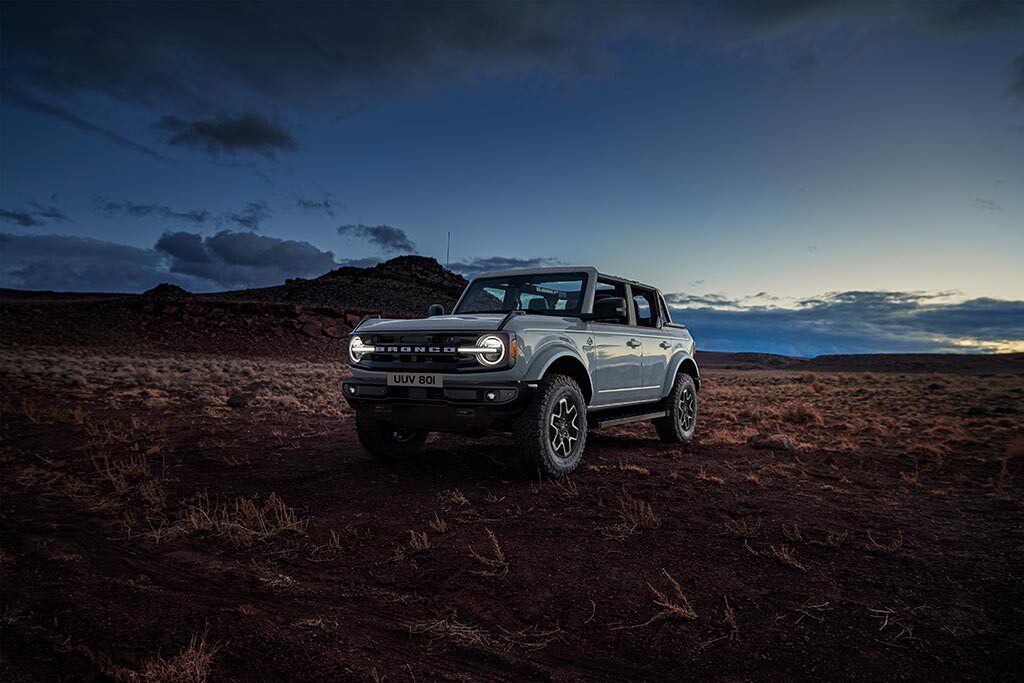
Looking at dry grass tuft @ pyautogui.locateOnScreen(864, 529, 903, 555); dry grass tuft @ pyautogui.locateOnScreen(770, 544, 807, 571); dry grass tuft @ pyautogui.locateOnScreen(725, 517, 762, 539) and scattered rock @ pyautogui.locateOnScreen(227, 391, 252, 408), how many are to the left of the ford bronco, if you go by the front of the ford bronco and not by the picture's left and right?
3

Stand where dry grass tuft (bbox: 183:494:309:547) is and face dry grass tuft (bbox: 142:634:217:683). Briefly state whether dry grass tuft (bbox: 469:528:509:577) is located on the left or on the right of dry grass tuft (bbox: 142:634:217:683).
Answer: left

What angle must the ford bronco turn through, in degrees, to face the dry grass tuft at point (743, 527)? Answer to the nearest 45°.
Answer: approximately 90° to its left

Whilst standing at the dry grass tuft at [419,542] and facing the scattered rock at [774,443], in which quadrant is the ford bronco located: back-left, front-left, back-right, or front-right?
front-left

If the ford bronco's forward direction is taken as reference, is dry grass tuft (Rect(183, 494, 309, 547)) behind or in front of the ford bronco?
in front

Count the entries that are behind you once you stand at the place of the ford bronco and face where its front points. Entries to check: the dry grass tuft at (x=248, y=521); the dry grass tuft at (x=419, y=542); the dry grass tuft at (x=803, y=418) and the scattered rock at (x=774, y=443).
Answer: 2

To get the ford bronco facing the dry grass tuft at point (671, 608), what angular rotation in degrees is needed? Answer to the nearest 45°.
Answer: approximately 45° to its left

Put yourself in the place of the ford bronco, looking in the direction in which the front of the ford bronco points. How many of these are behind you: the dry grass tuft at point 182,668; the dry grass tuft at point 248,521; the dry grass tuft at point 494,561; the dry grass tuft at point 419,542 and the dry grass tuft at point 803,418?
1

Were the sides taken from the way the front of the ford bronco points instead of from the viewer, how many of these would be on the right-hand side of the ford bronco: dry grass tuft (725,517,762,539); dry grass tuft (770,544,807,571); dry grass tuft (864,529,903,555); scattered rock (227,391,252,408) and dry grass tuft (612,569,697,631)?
1

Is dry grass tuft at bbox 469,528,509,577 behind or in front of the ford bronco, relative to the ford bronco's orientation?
in front

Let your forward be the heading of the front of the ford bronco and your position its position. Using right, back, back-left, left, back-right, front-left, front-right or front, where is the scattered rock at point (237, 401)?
right

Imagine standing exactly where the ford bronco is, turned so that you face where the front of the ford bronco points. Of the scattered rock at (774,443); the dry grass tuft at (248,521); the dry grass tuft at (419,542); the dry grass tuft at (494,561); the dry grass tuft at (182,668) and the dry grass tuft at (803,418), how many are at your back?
2

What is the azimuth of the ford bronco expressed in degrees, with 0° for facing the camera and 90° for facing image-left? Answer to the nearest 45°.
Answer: approximately 45°

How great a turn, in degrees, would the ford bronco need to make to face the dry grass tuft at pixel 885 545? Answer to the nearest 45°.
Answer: approximately 90° to its left

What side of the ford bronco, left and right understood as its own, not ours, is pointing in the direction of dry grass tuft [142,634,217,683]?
front
